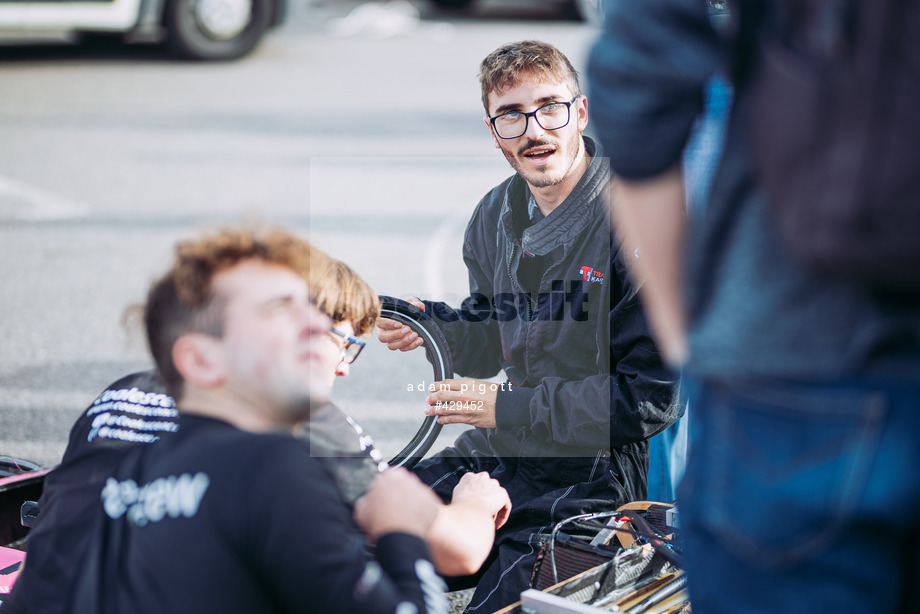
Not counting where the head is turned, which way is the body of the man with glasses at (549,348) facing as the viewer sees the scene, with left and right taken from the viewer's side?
facing the viewer and to the left of the viewer

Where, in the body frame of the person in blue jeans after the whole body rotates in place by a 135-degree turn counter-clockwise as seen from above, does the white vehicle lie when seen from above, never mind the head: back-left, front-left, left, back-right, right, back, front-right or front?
right

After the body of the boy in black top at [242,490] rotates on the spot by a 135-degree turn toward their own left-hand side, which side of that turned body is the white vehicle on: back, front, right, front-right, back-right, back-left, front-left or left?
right

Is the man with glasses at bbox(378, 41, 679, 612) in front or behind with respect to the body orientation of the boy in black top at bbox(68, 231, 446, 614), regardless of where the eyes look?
in front

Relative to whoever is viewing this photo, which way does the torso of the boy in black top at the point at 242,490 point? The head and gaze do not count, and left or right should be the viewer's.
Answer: facing away from the viewer and to the right of the viewer

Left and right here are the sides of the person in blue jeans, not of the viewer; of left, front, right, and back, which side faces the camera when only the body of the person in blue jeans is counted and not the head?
back

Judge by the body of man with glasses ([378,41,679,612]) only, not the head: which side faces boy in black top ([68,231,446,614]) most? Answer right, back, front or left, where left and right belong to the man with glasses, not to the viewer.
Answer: front

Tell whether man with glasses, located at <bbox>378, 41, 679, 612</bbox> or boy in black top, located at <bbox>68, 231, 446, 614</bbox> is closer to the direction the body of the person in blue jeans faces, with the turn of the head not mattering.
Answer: the man with glasses
